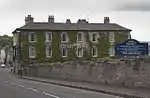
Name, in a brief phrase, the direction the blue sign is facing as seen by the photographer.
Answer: facing the viewer
